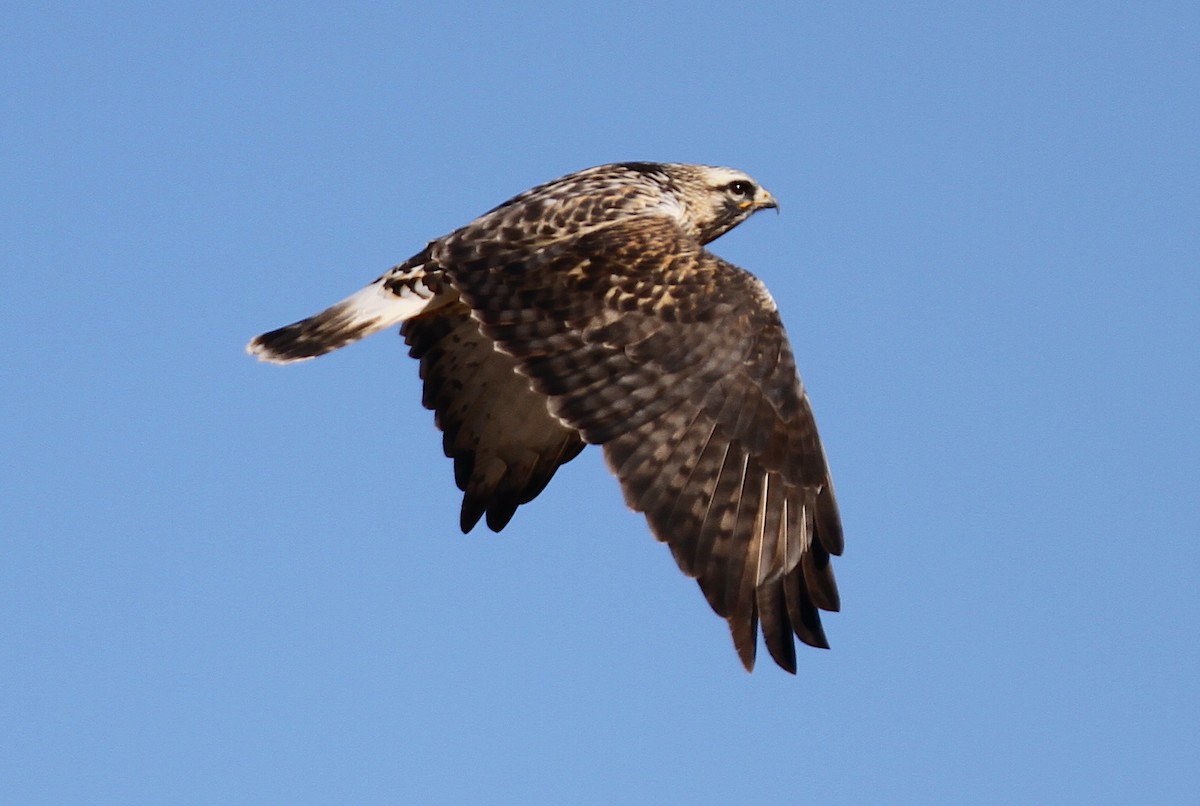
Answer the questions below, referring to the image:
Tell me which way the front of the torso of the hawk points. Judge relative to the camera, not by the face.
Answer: to the viewer's right

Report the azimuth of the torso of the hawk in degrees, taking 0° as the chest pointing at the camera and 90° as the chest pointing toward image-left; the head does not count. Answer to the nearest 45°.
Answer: approximately 270°
